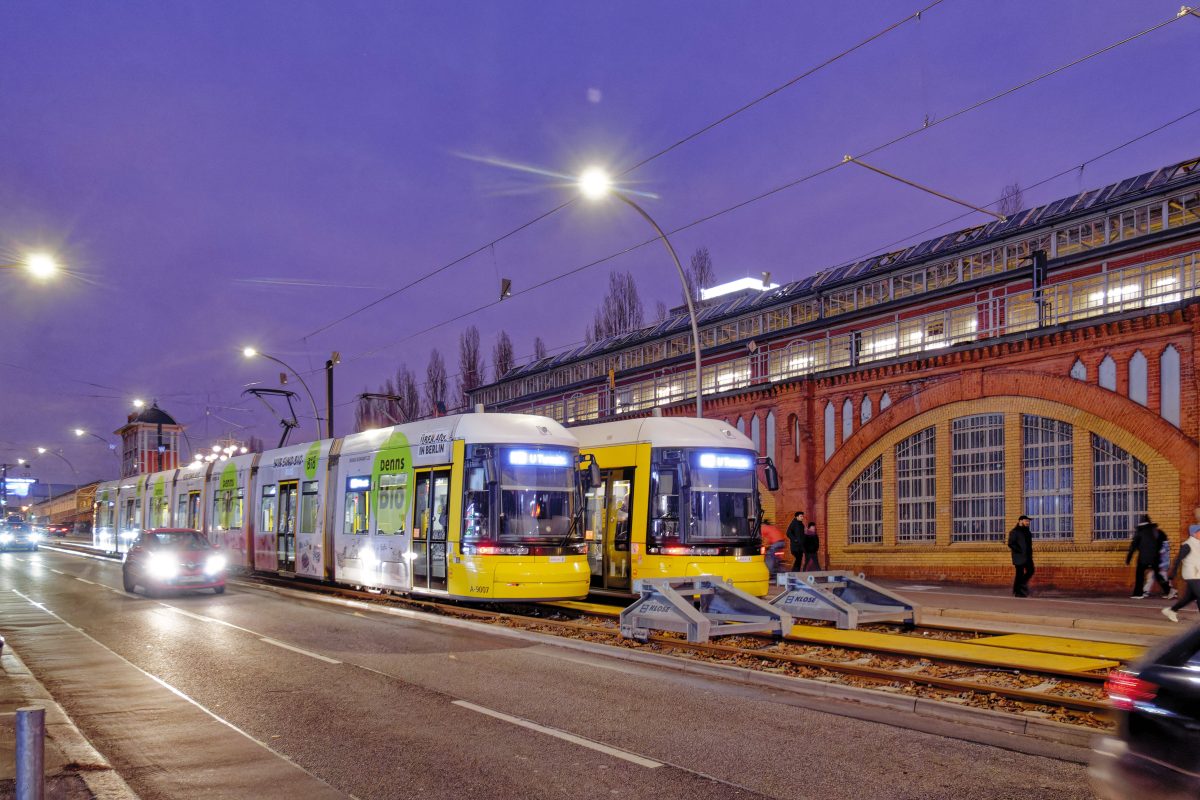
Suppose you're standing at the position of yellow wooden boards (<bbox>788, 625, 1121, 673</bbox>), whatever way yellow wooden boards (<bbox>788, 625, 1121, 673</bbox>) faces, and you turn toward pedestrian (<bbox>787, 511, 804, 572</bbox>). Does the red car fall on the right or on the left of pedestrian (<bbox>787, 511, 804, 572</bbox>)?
left

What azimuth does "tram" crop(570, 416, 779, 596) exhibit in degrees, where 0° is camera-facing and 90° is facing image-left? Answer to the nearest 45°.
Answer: approximately 315°

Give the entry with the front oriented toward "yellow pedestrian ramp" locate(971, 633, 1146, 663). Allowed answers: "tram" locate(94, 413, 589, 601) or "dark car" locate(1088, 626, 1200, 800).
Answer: the tram

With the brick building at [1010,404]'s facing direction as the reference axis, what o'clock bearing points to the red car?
The red car is roughly at 1 o'clock from the brick building.

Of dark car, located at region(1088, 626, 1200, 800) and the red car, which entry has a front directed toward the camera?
the red car

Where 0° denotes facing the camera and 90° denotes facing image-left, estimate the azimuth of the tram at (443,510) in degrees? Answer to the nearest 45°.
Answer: approximately 315°

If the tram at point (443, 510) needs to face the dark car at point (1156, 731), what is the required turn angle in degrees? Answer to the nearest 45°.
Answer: approximately 45° to its right

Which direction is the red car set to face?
toward the camera

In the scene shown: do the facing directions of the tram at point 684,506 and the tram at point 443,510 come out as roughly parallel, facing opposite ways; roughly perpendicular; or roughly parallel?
roughly parallel

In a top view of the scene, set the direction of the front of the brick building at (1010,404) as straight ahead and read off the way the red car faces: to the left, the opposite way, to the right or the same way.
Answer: to the left

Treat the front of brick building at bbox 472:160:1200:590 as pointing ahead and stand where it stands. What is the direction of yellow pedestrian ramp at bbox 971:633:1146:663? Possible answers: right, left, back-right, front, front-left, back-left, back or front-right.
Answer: front-left

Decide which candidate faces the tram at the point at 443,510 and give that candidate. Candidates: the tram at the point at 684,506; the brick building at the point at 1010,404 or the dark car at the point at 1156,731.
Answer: the brick building

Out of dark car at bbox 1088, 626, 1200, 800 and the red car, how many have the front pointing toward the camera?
1

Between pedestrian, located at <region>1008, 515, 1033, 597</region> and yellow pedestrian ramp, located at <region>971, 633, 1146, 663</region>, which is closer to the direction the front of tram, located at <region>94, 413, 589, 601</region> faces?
the yellow pedestrian ramp

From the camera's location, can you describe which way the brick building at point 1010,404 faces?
facing the viewer and to the left of the viewer

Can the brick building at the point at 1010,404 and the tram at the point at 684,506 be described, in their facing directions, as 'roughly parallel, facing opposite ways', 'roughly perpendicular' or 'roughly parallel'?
roughly perpendicular
